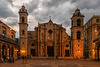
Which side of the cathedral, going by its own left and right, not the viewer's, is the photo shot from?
front
